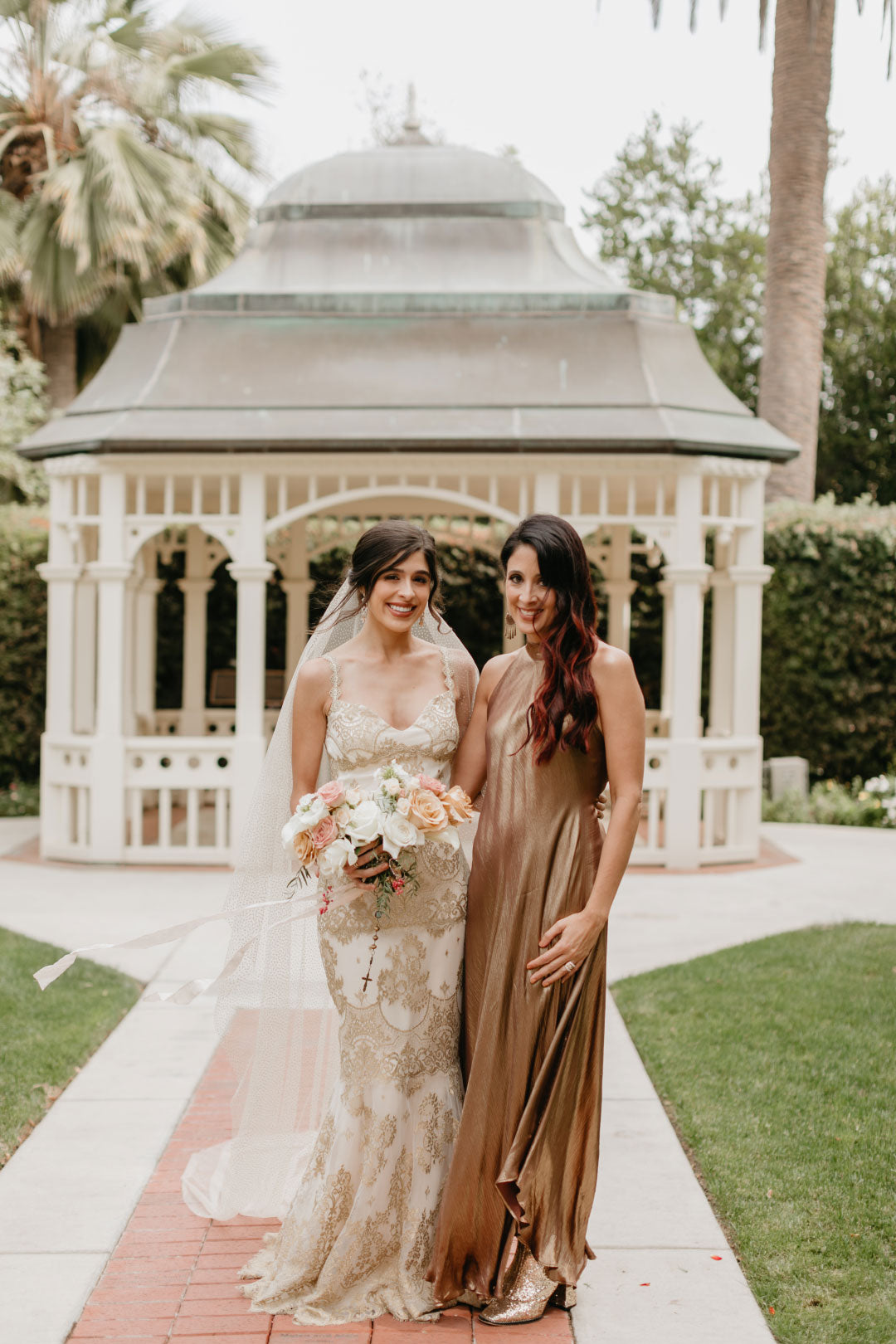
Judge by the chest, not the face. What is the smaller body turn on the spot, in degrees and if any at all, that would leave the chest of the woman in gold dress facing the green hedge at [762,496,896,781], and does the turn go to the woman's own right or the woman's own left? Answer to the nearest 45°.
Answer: approximately 135° to the woman's own right

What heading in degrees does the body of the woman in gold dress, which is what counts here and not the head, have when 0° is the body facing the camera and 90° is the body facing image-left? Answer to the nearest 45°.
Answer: approximately 45°

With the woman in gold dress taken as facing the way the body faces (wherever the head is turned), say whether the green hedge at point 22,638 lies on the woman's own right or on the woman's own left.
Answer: on the woman's own right

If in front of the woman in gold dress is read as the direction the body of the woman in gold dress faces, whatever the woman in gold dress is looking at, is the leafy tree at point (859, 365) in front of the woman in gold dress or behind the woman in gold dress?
behind

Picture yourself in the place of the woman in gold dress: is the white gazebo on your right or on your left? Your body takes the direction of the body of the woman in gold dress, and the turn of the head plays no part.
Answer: on your right
